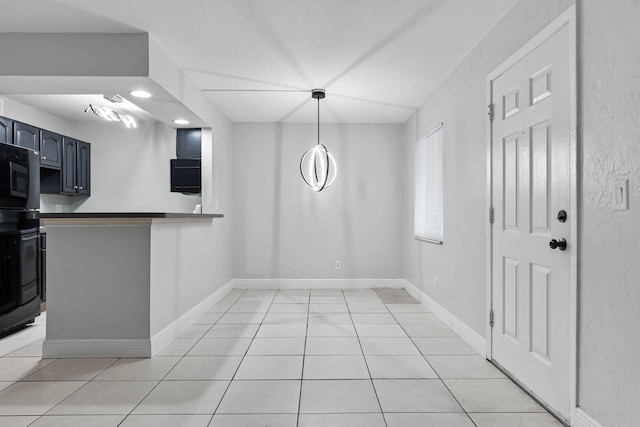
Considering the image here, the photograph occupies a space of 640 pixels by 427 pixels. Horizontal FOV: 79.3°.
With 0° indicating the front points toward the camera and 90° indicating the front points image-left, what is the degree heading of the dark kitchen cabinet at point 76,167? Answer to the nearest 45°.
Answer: approximately 315°

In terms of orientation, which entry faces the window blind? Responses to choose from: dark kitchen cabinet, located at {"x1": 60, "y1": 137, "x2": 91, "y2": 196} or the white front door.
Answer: the dark kitchen cabinet

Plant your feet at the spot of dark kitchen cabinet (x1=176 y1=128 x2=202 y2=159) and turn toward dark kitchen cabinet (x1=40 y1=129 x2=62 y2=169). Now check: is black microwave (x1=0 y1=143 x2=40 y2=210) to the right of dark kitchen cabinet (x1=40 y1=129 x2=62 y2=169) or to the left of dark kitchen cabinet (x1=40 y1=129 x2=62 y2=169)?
left

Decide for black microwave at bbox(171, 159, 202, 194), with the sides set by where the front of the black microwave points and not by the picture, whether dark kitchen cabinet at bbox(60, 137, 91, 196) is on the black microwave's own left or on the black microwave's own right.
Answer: on the black microwave's own right

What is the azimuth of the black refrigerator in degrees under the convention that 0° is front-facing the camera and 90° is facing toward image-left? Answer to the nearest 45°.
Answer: approximately 315°

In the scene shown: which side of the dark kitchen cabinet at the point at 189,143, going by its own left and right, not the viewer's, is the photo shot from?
front

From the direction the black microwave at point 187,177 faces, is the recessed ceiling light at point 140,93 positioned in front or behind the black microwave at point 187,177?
in front

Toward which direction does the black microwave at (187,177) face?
toward the camera

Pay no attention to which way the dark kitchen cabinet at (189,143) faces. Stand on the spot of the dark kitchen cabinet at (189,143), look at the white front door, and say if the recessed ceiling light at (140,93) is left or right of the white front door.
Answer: right

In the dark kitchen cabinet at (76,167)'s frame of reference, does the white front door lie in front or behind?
in front

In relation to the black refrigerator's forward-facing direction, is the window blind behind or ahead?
ahead
